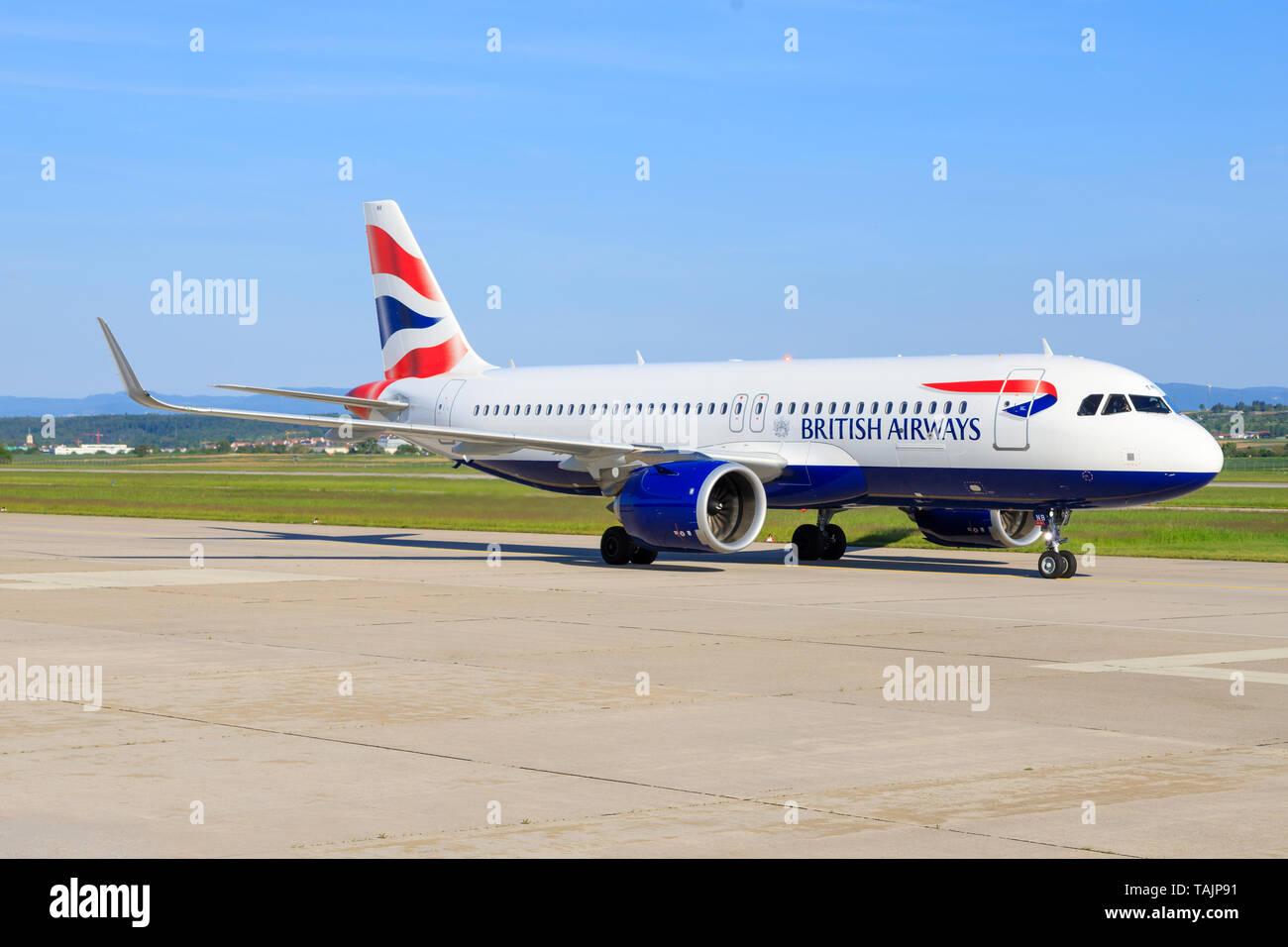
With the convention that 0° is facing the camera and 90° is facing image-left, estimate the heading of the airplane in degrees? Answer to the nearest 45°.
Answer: approximately 315°
